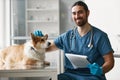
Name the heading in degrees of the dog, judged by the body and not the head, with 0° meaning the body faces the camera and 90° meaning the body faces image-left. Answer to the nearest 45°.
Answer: approximately 270°

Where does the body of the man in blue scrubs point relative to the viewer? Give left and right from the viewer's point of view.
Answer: facing the viewer and to the left of the viewer

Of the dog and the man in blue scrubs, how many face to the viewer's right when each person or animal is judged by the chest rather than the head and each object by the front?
1
